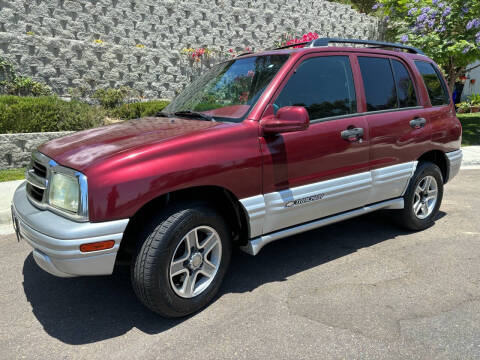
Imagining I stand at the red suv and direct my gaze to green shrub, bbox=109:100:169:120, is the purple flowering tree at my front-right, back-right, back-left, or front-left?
front-right

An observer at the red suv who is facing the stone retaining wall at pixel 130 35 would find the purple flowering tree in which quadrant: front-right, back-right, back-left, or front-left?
front-right

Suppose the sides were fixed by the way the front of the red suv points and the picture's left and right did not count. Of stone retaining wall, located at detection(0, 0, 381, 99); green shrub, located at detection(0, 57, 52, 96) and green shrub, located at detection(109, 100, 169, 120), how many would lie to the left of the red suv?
0

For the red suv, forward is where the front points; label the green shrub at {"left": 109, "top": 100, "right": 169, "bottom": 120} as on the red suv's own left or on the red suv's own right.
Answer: on the red suv's own right

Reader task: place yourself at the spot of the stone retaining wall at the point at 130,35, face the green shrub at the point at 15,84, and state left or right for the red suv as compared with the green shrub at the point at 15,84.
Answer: left

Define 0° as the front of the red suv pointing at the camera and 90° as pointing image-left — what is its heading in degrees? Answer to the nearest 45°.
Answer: approximately 45°

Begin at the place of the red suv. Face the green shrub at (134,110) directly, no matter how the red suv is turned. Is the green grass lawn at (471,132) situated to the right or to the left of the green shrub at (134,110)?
right

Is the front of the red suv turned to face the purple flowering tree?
no

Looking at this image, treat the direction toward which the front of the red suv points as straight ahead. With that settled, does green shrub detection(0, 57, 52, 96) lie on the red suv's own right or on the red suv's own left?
on the red suv's own right

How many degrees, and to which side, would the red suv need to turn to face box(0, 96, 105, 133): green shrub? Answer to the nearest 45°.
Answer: approximately 90° to its right

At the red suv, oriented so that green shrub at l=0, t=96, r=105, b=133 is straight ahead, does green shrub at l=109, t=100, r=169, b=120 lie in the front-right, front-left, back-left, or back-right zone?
front-right

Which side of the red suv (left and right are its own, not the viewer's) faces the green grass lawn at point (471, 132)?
back
